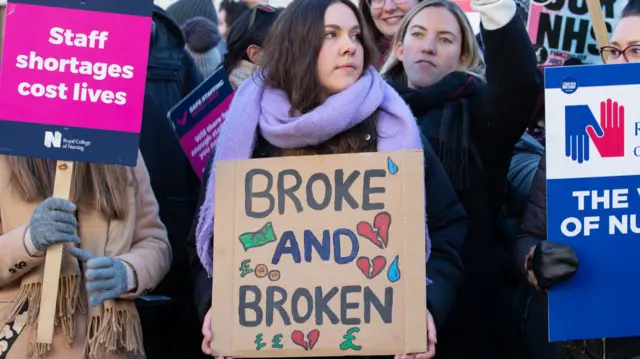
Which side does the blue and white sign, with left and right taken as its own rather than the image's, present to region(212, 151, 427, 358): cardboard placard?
right

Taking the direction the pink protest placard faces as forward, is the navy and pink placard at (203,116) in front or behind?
behind

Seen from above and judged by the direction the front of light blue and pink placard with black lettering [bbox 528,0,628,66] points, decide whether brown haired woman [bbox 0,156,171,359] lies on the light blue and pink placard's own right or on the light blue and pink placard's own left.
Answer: on the light blue and pink placard's own right

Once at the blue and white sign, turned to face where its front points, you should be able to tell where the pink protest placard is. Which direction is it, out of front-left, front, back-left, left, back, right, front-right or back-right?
right

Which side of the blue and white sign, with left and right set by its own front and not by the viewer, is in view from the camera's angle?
front

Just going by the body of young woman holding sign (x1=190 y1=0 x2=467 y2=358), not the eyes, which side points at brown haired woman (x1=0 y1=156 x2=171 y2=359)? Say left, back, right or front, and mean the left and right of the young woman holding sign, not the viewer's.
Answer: right

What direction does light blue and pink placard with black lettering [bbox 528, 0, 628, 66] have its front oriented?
toward the camera

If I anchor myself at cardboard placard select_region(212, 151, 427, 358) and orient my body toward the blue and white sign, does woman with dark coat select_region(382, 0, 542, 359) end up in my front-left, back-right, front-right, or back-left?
front-left

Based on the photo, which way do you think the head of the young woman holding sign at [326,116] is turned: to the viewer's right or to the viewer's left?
to the viewer's right

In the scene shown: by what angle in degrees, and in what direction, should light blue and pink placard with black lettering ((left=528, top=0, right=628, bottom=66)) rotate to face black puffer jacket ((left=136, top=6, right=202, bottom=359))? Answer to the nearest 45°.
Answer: approximately 90° to its right

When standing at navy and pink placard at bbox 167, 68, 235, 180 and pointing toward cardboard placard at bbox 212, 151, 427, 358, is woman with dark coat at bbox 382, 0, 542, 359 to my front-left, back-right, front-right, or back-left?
front-left

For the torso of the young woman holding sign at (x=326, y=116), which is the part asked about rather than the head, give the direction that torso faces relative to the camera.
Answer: toward the camera

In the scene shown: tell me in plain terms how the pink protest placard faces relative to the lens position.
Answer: facing the viewer

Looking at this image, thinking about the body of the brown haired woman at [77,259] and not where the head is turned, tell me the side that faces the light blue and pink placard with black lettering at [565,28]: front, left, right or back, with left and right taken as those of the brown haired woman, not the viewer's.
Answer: left

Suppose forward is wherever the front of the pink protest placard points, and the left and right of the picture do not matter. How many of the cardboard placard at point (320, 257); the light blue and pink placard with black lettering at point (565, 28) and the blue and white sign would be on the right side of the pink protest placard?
0

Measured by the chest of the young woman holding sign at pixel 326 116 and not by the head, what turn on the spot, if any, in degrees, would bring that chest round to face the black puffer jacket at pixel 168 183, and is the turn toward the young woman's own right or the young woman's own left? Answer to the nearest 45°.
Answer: approximately 135° to the young woman's own right
